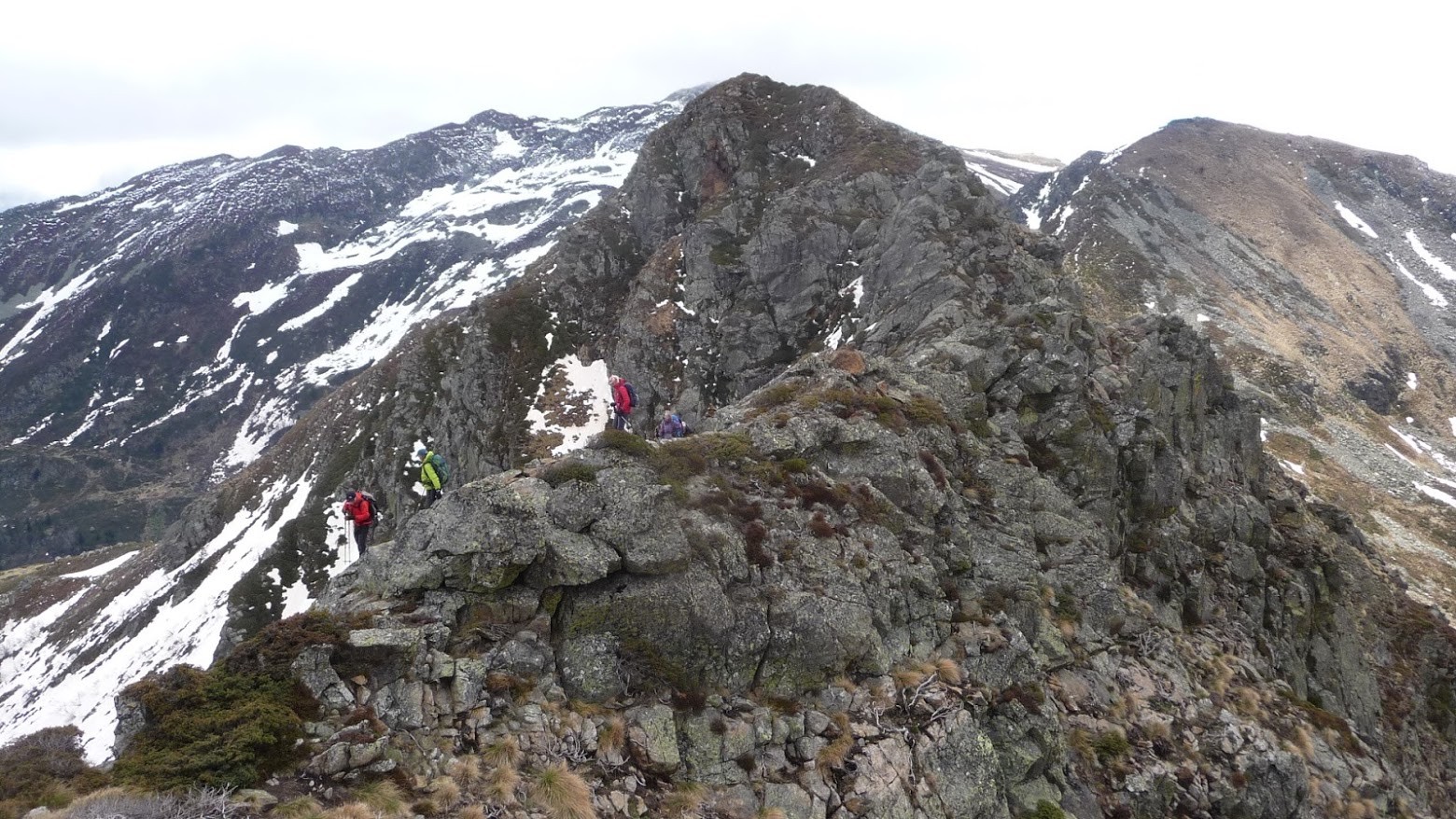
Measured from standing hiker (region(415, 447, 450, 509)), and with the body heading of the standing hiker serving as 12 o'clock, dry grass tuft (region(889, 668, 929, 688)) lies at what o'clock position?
The dry grass tuft is roughly at 8 o'clock from the standing hiker.

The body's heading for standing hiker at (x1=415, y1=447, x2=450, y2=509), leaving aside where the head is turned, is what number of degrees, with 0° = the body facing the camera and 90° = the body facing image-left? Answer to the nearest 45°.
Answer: approximately 90°

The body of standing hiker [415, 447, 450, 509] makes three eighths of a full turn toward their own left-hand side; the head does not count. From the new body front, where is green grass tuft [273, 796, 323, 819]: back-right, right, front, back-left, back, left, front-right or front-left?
front-right

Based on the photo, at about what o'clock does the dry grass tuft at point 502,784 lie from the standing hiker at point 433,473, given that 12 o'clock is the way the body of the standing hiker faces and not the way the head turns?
The dry grass tuft is roughly at 9 o'clock from the standing hiker.

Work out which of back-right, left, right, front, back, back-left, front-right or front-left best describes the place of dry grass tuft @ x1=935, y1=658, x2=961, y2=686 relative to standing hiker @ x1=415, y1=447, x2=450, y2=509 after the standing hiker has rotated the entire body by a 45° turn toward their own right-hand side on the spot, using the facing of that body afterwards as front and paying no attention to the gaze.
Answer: back
